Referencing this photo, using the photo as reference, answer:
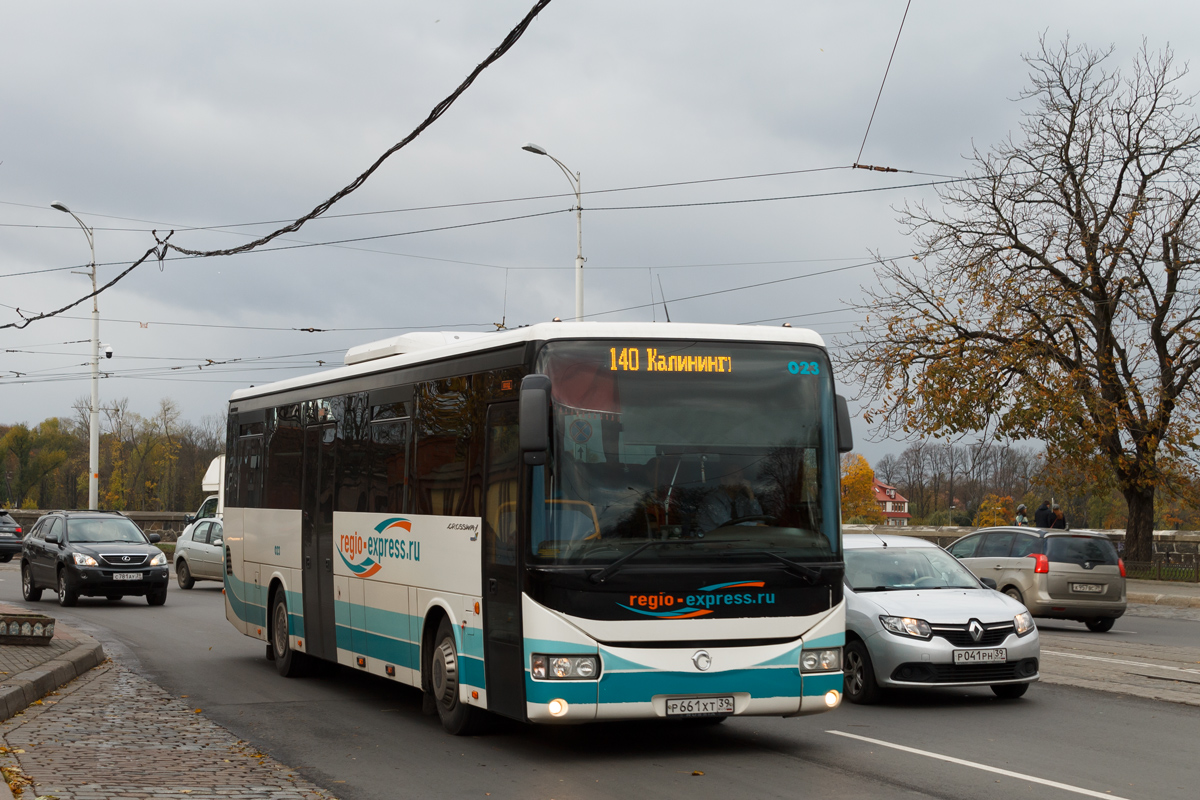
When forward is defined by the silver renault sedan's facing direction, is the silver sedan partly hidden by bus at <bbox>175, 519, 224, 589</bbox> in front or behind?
behind

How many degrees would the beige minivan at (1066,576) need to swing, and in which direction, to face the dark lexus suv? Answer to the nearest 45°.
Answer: approximately 45° to its left

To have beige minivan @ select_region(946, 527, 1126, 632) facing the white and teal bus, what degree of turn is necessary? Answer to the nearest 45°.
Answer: approximately 135° to its left

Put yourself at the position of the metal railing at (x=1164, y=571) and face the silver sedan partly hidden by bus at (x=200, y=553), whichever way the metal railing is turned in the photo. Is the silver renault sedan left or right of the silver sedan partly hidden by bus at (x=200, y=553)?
left

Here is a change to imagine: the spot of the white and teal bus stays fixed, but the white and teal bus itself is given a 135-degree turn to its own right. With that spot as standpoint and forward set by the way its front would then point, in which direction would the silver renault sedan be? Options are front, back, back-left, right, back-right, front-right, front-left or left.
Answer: back-right

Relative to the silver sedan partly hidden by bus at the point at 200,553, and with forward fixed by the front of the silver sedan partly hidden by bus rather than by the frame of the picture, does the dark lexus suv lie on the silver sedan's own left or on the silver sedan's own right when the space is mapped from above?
on the silver sedan's own right

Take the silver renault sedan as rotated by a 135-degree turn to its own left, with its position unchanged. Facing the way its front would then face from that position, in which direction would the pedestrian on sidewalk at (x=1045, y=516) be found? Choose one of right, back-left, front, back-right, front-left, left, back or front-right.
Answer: front

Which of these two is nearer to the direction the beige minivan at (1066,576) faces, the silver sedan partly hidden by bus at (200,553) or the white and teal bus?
the silver sedan partly hidden by bus

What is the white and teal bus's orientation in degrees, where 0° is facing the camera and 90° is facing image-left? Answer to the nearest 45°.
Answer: approximately 315°

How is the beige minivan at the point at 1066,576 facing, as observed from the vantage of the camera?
facing away from the viewer and to the left of the viewer
